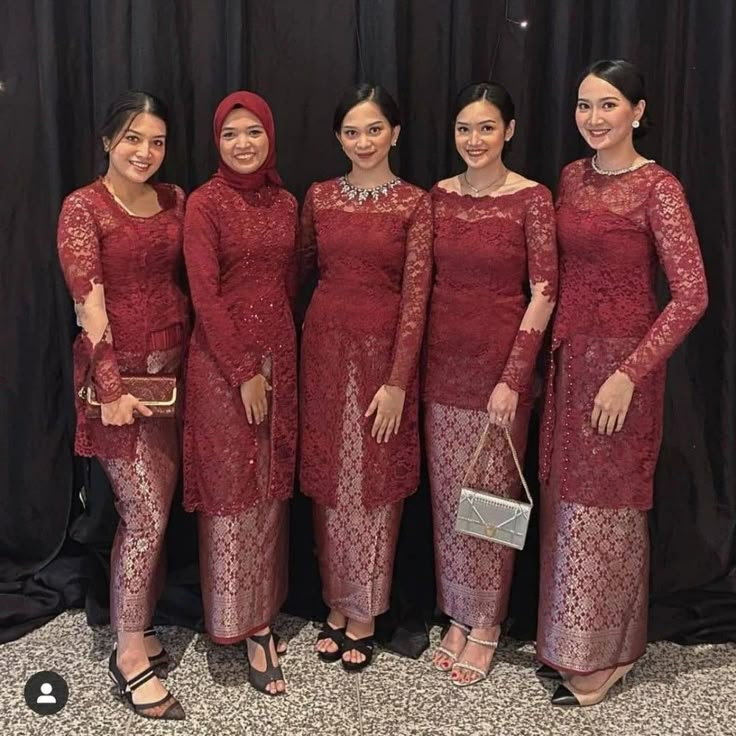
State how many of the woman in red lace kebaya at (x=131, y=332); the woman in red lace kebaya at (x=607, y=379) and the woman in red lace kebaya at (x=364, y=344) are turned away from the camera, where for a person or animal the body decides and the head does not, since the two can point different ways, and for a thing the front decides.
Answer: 0

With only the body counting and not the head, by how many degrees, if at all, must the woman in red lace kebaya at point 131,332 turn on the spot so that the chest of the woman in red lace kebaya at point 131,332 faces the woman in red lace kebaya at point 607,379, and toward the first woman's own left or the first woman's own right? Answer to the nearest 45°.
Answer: approximately 45° to the first woman's own left

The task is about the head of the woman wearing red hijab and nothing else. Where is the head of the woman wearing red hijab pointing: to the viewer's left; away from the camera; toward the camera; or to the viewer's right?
toward the camera

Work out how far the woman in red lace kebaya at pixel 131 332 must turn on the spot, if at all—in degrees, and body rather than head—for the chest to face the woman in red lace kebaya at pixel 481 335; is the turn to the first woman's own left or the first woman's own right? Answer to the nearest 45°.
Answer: approximately 45° to the first woman's own left

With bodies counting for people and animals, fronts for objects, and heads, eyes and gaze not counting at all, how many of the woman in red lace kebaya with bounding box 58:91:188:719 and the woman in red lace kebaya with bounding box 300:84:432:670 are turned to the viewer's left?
0

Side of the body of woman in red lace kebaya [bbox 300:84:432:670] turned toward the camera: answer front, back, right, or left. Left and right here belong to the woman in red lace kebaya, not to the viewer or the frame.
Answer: front

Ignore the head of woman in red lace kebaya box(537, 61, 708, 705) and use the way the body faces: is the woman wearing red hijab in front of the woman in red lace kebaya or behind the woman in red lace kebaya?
in front

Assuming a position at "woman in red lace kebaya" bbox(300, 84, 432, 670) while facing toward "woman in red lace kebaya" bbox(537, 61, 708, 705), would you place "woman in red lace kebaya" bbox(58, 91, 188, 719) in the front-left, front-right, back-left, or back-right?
back-right

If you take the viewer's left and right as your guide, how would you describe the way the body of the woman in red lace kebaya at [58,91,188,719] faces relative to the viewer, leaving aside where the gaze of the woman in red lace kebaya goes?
facing the viewer and to the right of the viewer

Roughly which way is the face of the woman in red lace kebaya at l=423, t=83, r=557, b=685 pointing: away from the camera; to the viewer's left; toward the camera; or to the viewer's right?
toward the camera

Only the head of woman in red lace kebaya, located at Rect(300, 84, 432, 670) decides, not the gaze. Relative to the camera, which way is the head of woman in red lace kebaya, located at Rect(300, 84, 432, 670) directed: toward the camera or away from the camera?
toward the camera
